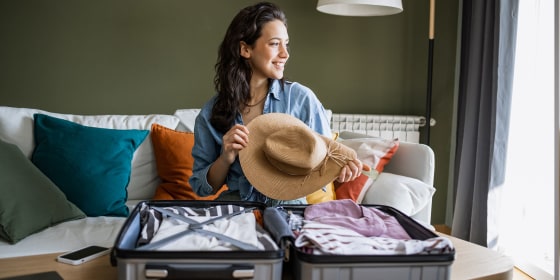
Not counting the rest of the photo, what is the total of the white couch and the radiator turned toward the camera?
2

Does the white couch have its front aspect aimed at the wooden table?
yes

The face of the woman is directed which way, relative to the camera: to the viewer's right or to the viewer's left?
to the viewer's right

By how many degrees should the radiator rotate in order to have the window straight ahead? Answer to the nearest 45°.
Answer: approximately 45° to its left

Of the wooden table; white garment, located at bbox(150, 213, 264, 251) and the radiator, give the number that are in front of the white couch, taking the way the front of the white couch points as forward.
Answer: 2

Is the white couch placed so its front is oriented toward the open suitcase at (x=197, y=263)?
yes

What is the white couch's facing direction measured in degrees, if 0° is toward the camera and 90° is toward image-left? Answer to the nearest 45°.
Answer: approximately 0°

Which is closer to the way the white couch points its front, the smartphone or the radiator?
the smartphone

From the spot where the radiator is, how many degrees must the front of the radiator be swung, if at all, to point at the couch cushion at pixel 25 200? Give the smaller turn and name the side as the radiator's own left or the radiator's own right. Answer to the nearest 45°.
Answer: approximately 45° to the radiator's own right

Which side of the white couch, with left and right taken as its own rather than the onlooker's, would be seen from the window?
left
